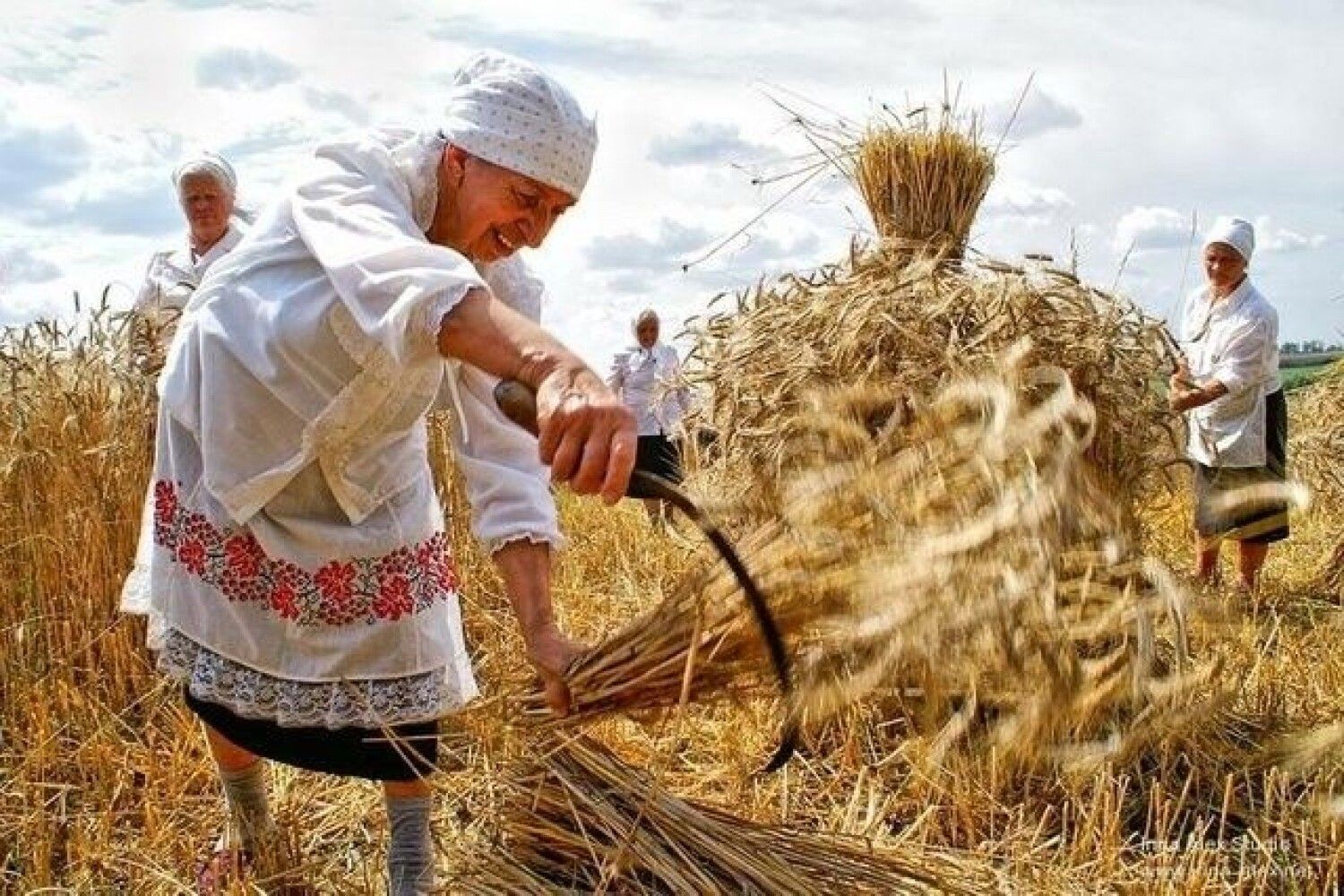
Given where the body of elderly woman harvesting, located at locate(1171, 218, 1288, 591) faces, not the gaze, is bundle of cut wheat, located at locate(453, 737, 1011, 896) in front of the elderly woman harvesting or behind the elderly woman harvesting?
in front

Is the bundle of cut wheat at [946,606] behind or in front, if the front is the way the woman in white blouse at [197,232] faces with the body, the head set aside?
in front

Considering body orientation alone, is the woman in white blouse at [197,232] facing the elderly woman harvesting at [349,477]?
yes

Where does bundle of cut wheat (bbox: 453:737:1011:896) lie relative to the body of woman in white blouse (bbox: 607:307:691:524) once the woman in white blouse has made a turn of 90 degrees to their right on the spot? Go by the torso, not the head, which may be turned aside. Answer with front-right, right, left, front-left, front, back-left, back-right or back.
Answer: left

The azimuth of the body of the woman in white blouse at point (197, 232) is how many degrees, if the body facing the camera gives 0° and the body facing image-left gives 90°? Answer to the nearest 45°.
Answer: approximately 0°

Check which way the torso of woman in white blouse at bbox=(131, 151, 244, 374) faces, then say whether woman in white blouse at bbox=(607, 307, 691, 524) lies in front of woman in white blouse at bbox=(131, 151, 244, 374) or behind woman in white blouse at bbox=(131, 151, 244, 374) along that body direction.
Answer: behind
